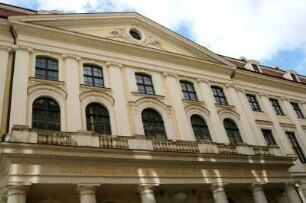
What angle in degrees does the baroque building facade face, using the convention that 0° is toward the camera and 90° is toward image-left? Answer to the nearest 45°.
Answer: approximately 315°
